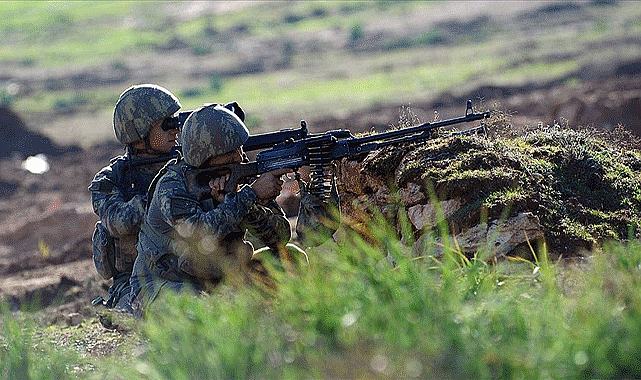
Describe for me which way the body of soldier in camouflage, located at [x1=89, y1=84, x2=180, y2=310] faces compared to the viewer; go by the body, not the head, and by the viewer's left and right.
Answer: facing to the right of the viewer

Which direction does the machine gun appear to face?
to the viewer's right

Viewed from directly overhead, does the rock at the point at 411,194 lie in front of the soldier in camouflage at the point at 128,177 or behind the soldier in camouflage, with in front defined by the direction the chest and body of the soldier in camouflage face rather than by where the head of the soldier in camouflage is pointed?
in front

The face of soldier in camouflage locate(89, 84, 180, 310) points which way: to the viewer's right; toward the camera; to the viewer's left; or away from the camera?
to the viewer's right

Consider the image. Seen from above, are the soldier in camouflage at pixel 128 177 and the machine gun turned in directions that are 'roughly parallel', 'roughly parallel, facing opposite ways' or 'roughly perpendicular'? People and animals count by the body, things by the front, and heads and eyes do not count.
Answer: roughly parallel

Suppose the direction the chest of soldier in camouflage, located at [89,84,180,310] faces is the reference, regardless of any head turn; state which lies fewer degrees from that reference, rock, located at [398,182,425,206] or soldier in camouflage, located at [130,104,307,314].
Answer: the rock

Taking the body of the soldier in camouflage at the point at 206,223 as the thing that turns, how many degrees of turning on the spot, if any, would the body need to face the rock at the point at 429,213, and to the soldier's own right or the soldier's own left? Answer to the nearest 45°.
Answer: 0° — they already face it

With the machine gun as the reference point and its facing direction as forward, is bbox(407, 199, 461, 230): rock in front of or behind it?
in front

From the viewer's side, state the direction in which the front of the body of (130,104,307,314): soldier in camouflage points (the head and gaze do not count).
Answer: to the viewer's right

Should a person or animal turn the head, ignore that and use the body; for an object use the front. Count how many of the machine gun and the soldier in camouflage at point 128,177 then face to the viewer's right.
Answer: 2

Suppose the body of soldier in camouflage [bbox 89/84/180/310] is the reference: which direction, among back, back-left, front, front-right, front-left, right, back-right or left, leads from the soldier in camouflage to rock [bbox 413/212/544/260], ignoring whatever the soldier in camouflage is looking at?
front-right
